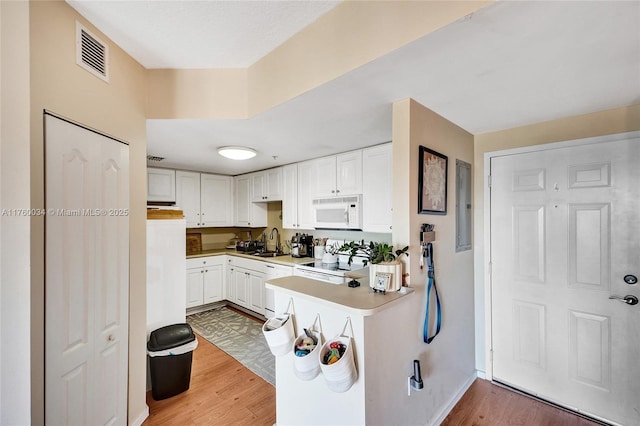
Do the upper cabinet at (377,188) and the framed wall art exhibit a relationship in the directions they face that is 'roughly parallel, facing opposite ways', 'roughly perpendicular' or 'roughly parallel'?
roughly perpendicular

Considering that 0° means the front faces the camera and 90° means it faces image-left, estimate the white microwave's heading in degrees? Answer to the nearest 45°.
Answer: approximately 45°

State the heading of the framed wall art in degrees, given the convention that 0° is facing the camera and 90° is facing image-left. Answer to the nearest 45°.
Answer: approximately 315°

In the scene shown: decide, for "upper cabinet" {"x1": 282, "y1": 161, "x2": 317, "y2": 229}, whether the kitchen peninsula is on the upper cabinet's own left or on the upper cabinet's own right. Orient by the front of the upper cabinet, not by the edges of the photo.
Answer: on the upper cabinet's own left

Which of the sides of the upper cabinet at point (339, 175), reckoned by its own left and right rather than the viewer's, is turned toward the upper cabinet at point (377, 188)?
left

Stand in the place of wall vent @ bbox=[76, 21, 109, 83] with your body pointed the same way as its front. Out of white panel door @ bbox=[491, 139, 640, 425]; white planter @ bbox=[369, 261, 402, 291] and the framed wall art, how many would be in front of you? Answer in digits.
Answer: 3

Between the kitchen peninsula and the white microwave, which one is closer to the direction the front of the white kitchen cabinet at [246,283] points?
the kitchen peninsula

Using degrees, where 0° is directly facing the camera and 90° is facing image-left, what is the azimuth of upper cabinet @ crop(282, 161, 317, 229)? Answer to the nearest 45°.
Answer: approximately 45°

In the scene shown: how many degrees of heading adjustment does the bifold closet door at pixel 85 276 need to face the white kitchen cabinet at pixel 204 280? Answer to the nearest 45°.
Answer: approximately 90° to its left

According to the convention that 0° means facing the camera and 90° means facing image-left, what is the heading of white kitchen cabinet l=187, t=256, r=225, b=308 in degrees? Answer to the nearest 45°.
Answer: approximately 315°

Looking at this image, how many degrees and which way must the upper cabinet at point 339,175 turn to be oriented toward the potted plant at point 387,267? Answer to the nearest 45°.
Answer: approximately 45° to its left
